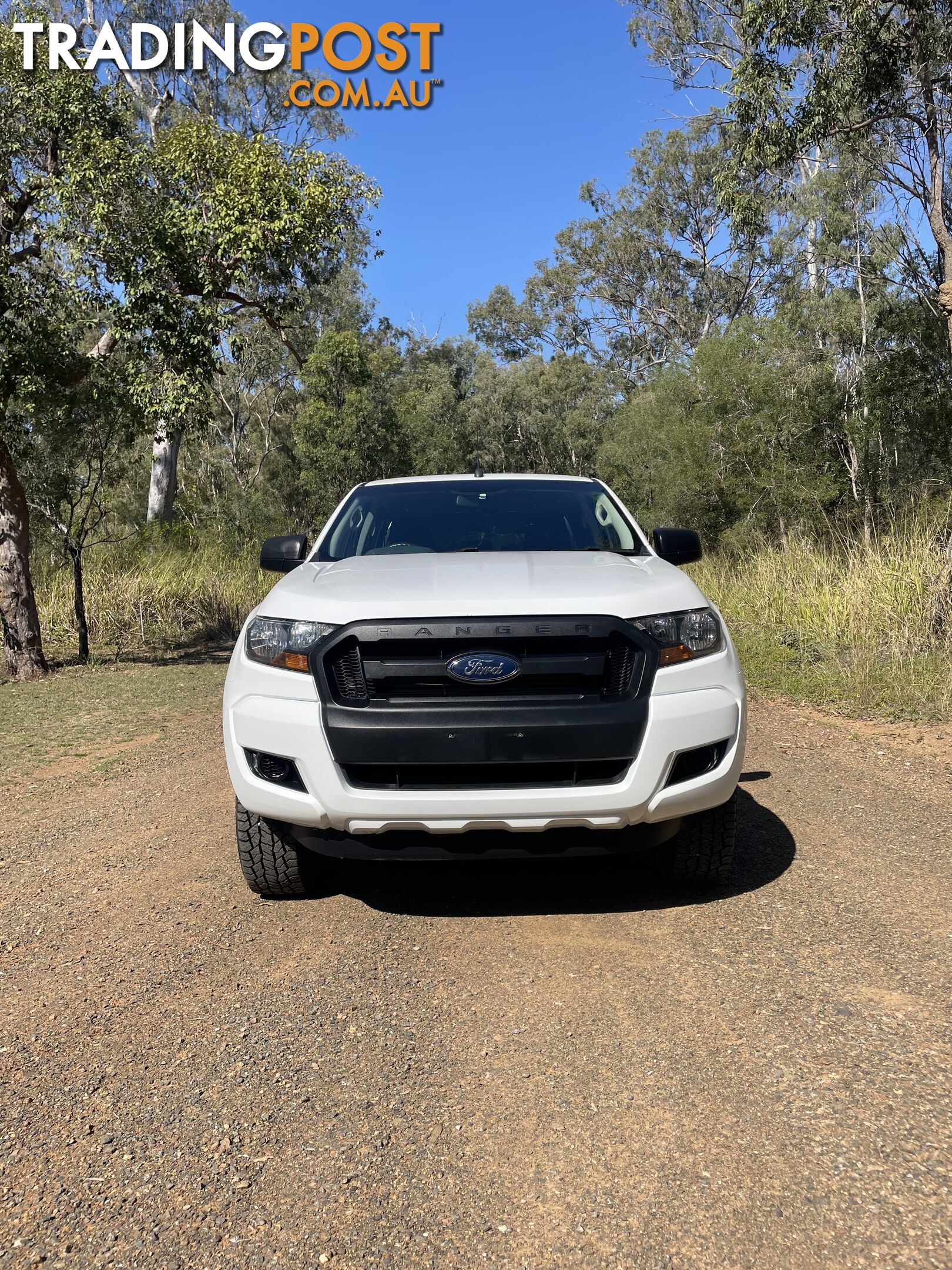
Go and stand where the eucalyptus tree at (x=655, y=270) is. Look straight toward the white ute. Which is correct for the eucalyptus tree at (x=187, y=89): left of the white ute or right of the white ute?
right

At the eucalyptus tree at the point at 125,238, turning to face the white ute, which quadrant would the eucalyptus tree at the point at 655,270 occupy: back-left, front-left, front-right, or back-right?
back-left

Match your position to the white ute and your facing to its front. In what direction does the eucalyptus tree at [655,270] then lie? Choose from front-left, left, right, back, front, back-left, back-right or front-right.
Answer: back

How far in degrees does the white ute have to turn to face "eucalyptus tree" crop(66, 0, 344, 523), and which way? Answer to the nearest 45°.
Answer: approximately 180°

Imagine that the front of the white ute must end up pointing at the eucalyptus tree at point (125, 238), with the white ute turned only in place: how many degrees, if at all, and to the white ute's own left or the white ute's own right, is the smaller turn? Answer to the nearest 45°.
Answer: approximately 135° to the white ute's own right

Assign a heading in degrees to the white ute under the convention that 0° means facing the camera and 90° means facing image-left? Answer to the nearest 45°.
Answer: approximately 0°
